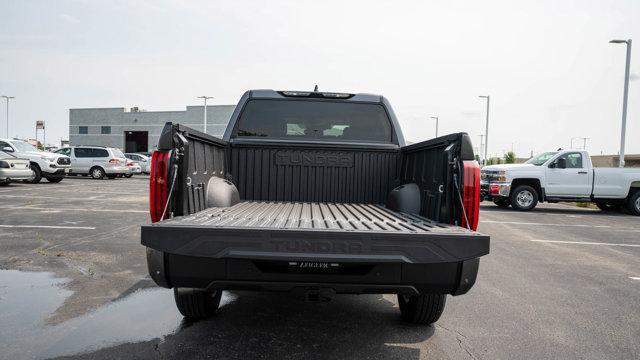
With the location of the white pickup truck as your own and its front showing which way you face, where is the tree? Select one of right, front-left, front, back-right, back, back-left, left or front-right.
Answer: back-right

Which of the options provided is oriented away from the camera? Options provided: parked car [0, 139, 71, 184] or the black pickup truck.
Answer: the black pickup truck

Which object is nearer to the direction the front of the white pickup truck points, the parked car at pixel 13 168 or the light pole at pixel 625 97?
the parked car

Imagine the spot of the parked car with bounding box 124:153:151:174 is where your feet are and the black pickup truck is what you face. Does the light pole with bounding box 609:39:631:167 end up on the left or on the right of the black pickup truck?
left

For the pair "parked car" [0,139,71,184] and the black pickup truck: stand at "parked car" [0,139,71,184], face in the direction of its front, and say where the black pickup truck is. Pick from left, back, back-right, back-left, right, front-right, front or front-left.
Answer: front-right

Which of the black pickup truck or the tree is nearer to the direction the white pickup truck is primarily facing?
the black pickup truck

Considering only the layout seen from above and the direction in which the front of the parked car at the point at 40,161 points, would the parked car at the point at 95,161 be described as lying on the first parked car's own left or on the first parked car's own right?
on the first parked car's own left

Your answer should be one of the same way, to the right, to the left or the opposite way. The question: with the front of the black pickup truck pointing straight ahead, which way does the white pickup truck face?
to the left

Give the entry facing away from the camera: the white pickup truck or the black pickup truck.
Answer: the black pickup truck

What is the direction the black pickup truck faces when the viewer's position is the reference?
facing away from the viewer

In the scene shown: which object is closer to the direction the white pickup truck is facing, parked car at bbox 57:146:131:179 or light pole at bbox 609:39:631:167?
the parked car

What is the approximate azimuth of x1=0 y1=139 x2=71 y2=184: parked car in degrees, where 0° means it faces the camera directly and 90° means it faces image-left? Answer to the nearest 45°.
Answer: approximately 315°
